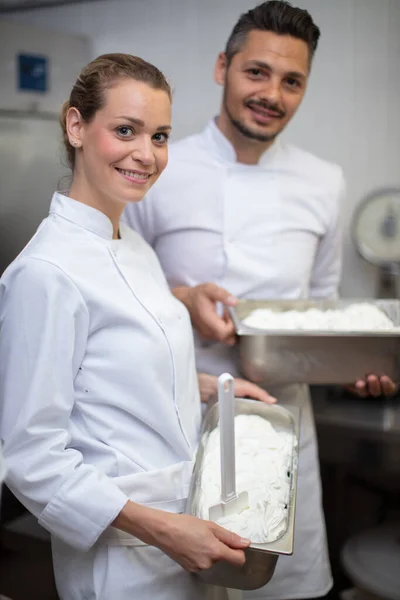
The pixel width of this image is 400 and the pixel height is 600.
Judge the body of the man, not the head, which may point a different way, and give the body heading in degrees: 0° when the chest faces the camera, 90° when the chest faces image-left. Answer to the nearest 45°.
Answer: approximately 0°

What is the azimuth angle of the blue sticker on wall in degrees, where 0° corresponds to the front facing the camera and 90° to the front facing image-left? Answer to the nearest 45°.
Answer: approximately 0°

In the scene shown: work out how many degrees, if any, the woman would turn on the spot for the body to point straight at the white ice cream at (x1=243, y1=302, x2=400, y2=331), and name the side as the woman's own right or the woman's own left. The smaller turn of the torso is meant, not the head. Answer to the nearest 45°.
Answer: approximately 90° to the woman's own left

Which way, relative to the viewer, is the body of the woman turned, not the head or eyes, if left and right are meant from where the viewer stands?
facing the viewer and to the right of the viewer

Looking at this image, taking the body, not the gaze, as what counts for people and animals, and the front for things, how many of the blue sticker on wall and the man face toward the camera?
2

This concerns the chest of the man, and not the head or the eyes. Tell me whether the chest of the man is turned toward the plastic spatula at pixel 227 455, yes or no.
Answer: yes

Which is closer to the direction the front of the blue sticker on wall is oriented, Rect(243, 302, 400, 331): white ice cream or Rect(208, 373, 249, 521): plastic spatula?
the plastic spatula
